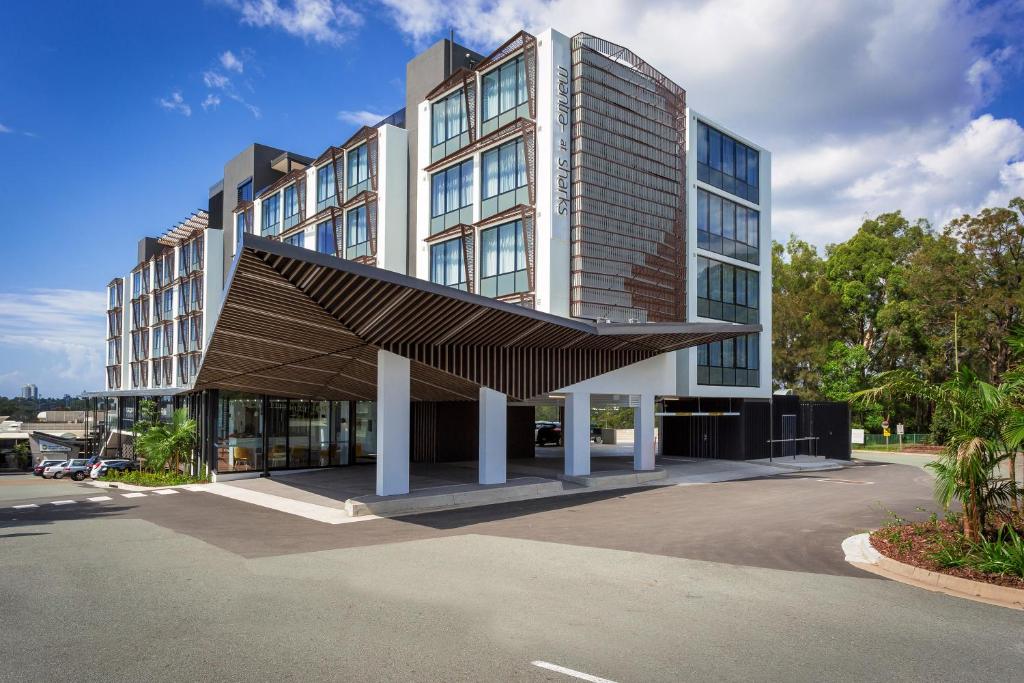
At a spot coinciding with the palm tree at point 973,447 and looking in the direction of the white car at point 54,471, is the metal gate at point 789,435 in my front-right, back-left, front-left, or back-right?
front-right

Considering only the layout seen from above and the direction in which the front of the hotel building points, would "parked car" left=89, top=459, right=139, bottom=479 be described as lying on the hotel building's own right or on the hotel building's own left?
on the hotel building's own right

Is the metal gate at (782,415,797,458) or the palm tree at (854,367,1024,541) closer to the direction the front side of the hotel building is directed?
the palm tree

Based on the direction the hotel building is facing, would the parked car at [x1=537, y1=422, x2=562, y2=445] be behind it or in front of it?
behind

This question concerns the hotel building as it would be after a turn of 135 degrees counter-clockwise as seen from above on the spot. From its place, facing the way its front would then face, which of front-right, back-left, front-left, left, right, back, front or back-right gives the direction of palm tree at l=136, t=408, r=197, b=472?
back

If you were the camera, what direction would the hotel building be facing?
facing the viewer and to the left of the viewer

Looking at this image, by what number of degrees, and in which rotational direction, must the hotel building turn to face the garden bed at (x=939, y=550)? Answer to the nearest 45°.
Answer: approximately 45° to its left

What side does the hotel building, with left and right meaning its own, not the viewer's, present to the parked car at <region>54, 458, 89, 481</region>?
right
